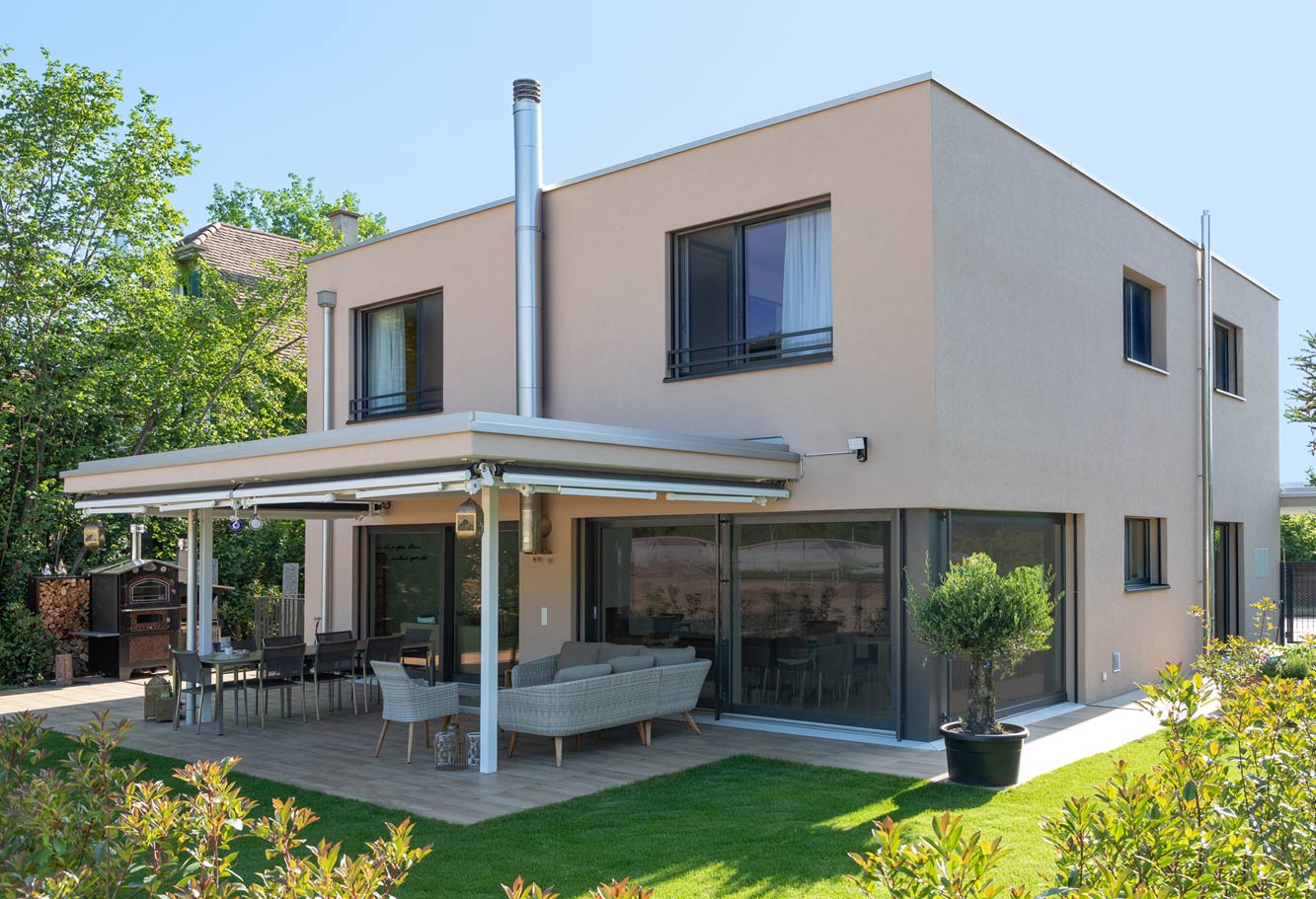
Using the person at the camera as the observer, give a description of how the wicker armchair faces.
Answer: facing away from the viewer and to the right of the viewer

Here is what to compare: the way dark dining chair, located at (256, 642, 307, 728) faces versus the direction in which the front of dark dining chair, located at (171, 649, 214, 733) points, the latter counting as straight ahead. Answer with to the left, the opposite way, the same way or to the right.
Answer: to the left

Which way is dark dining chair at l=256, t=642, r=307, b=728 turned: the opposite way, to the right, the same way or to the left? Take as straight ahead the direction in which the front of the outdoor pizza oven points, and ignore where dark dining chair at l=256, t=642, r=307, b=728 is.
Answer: the opposite way

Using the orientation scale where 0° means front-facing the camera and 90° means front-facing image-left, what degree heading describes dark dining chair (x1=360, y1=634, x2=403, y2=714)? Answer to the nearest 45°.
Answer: approximately 135°

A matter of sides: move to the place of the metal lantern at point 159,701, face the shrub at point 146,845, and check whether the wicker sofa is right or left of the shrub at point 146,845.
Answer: left

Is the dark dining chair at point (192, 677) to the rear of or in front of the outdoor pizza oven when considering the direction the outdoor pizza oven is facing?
in front

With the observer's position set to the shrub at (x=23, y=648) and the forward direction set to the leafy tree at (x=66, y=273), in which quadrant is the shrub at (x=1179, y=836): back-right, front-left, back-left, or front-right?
back-right

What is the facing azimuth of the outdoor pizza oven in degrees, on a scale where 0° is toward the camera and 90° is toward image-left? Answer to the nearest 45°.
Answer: approximately 315°
